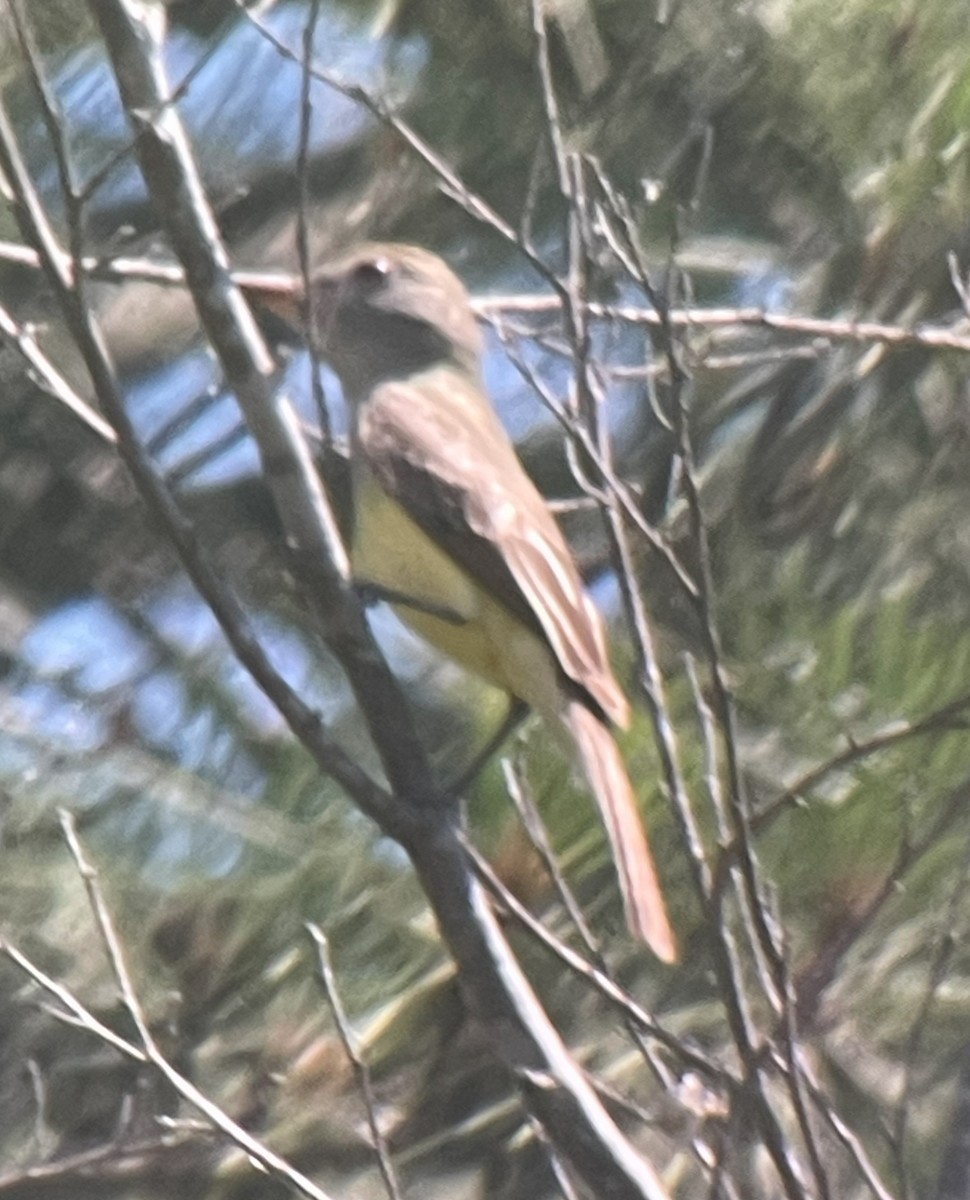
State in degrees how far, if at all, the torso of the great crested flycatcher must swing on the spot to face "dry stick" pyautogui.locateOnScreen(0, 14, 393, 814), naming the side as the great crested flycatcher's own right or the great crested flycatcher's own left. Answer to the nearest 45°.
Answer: approximately 45° to the great crested flycatcher's own left

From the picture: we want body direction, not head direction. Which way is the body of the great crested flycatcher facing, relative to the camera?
to the viewer's left
